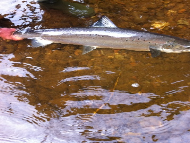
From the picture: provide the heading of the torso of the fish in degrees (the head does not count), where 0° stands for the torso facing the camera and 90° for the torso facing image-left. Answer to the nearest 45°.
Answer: approximately 270°
